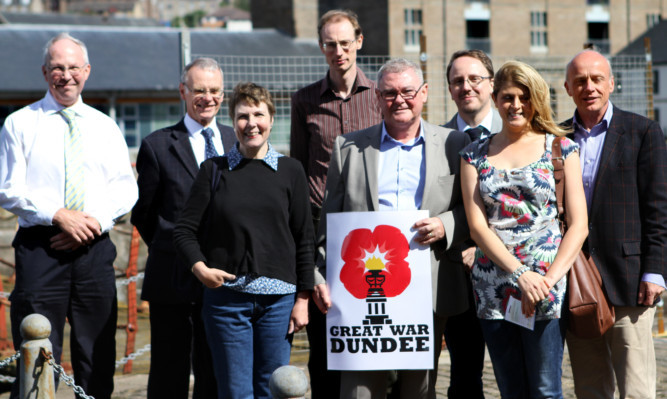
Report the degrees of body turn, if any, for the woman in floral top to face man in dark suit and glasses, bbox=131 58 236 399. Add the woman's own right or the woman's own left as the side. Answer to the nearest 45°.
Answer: approximately 90° to the woman's own right

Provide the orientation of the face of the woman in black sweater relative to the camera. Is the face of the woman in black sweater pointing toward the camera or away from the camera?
toward the camera

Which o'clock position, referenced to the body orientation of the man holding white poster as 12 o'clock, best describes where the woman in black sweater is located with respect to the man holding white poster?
The woman in black sweater is roughly at 3 o'clock from the man holding white poster.

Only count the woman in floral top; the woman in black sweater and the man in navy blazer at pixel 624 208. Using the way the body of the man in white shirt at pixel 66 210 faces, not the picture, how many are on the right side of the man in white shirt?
0

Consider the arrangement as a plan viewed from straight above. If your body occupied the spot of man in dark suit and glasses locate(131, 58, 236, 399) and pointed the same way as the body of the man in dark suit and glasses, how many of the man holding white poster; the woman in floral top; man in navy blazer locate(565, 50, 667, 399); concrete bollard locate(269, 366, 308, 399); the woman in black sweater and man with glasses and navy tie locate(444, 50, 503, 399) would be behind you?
0

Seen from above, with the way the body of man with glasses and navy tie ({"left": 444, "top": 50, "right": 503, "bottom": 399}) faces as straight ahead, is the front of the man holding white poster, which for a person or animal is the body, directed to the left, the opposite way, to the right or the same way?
the same way

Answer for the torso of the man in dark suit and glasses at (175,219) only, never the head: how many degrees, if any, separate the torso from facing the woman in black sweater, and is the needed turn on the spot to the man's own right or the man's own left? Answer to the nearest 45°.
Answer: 0° — they already face them

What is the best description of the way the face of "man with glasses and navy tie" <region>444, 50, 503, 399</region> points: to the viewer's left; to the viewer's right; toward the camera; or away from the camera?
toward the camera

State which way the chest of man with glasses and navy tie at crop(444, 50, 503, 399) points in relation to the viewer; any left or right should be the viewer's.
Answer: facing the viewer

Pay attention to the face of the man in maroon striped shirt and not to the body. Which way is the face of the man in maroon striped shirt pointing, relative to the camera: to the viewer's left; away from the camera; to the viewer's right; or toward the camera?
toward the camera

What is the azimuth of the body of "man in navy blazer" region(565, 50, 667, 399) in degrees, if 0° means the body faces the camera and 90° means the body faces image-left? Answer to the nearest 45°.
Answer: approximately 45°

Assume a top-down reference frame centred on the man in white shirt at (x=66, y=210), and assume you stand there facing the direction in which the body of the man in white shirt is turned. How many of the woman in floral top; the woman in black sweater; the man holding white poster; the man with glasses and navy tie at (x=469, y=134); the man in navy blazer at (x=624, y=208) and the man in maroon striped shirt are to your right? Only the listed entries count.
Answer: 0

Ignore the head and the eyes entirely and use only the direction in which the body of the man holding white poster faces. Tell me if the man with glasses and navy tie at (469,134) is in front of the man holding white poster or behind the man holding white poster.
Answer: behind

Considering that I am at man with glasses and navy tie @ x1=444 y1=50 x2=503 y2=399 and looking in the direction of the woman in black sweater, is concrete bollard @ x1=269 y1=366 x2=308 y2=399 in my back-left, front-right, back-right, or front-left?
front-left

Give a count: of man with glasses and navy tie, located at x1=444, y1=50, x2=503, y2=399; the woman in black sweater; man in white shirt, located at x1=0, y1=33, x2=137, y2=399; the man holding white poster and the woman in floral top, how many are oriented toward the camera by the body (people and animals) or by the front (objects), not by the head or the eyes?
5

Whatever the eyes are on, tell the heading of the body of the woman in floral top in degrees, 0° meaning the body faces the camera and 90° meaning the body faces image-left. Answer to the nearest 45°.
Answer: approximately 0°
